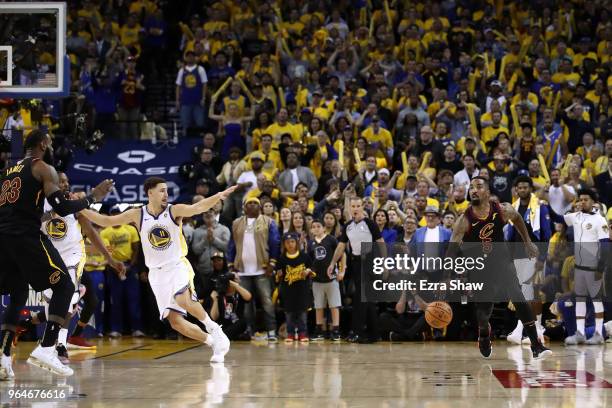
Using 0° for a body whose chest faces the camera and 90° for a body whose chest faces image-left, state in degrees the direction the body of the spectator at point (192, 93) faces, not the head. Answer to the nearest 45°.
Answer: approximately 0°

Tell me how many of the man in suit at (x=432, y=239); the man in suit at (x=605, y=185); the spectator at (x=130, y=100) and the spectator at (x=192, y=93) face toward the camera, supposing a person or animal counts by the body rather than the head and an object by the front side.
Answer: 4

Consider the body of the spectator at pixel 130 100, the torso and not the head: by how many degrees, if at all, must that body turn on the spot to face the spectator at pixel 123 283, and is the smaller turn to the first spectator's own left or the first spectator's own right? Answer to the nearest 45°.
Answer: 0° — they already face them

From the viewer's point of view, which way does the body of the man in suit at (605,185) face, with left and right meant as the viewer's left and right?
facing the viewer

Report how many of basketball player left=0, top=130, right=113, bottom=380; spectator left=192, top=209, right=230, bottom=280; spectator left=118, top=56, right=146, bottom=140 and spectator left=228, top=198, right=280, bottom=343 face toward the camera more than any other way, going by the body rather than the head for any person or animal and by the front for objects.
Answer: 3

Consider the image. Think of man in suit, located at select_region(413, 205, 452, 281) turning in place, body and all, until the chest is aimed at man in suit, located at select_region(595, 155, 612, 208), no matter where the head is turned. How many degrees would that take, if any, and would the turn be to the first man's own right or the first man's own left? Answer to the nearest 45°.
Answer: approximately 135° to the first man's own left

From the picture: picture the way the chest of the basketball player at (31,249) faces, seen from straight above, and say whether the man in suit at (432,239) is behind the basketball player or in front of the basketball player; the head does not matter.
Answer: in front

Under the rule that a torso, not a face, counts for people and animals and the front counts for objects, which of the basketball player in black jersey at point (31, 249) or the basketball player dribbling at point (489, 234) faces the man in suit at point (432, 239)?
the basketball player in black jersey at point (31, 249)

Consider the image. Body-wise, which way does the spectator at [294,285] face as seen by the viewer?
toward the camera

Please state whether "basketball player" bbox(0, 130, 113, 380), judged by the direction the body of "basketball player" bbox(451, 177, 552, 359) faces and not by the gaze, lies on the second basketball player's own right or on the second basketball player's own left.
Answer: on the second basketball player's own right

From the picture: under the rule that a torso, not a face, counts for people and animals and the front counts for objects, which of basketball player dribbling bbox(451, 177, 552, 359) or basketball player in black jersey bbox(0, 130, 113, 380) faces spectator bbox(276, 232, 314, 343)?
basketball player in black jersey bbox(0, 130, 113, 380)

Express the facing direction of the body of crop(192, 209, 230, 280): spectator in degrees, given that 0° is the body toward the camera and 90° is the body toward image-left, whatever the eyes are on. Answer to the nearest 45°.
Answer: approximately 0°

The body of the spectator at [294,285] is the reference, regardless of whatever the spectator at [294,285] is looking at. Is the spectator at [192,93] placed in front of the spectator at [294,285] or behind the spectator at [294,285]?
behind
